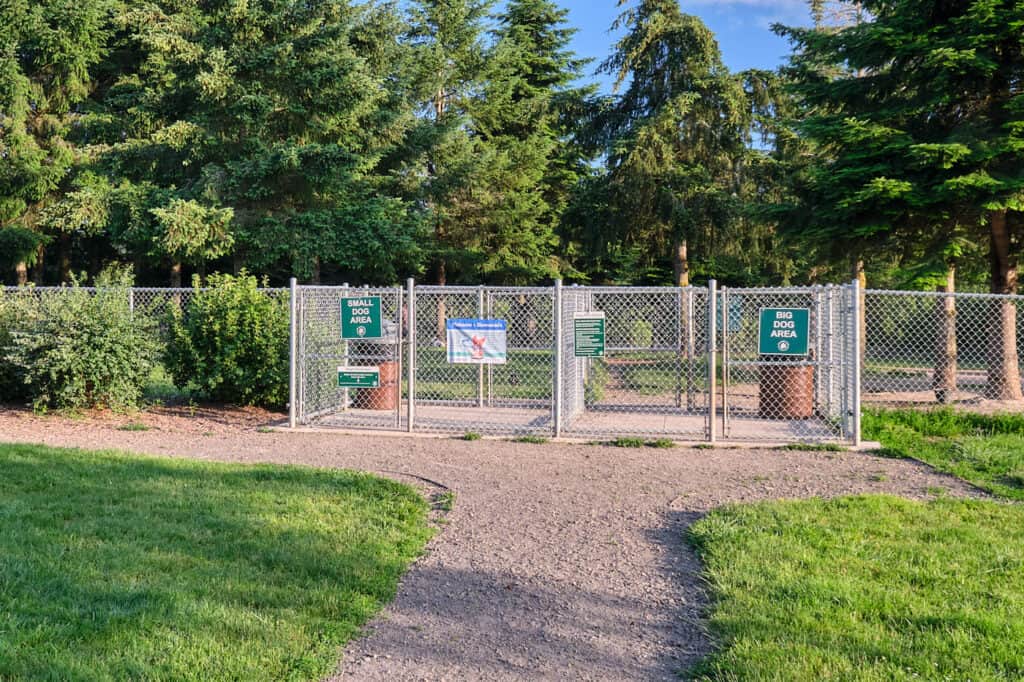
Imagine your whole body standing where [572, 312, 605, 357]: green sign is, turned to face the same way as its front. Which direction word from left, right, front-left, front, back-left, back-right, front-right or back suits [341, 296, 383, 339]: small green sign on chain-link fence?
right

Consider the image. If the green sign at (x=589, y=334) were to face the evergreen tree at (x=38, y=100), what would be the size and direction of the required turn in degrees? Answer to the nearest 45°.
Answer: approximately 135° to its right

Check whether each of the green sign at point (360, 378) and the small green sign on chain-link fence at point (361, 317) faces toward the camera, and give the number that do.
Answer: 2

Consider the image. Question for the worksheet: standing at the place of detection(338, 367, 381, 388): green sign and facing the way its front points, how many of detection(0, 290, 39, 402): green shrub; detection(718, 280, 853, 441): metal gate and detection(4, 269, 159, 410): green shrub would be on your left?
1

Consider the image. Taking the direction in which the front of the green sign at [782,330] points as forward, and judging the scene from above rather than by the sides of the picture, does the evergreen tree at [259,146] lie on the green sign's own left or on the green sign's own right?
on the green sign's own right

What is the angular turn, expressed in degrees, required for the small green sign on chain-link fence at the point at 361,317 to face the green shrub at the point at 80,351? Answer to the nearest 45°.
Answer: approximately 90° to its right

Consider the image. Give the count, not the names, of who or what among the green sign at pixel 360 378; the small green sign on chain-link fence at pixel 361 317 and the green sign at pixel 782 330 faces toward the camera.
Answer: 3

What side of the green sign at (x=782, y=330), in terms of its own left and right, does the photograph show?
front

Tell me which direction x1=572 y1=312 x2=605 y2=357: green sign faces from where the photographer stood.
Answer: facing the viewer

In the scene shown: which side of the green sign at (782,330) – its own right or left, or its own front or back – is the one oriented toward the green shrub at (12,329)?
right

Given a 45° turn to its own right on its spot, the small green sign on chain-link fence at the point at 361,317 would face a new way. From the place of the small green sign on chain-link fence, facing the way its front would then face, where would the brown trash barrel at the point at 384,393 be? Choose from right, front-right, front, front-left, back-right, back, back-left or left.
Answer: back-right

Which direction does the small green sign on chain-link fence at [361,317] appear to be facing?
toward the camera

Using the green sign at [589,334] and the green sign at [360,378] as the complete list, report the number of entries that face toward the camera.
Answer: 2

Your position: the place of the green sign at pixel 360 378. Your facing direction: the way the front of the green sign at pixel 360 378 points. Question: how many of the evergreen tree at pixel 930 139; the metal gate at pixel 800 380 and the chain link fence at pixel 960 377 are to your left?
3

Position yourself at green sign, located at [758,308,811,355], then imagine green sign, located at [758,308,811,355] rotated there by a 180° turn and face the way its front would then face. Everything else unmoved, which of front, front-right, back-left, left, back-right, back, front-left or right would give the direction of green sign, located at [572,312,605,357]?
left

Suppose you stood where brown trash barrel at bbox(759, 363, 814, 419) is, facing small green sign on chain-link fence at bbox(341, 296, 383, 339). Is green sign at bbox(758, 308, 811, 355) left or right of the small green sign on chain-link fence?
left
